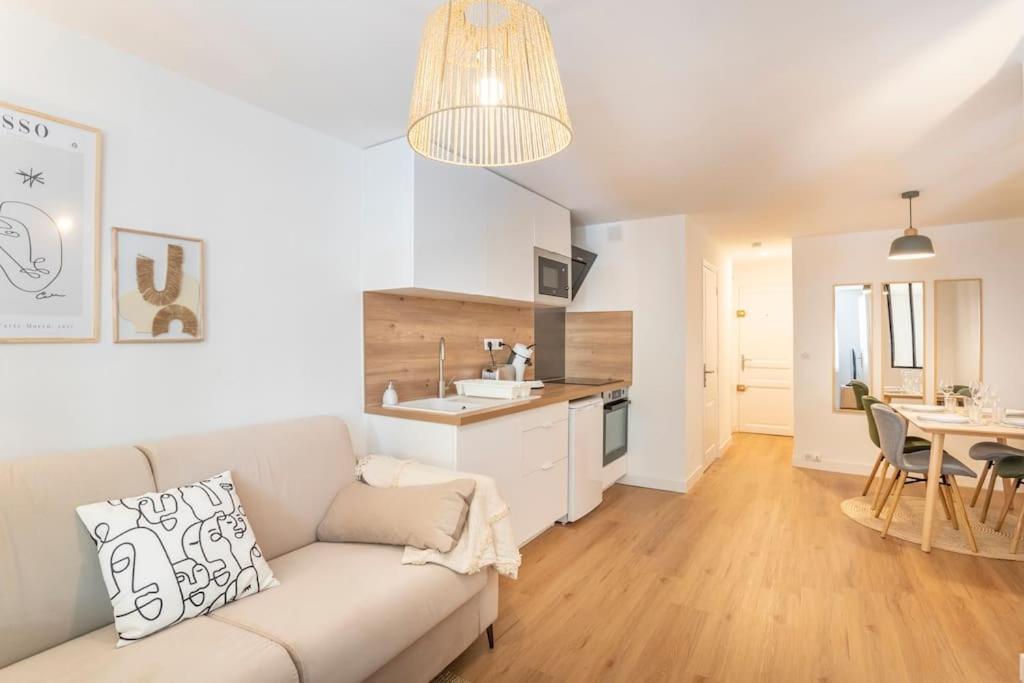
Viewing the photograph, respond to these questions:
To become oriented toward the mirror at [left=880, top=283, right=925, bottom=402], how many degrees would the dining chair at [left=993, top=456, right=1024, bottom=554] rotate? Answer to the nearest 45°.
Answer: approximately 45° to its right

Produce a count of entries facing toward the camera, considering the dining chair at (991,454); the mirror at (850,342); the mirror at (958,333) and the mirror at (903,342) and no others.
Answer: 3

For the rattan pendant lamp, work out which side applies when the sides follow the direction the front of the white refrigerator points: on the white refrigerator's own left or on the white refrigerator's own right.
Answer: on the white refrigerator's own right

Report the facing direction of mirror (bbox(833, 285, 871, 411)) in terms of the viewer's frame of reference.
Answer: facing the viewer

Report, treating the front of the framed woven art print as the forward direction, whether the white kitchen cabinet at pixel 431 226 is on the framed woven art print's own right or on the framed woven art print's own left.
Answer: on the framed woven art print's own left

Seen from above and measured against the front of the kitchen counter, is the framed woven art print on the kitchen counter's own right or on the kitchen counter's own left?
on the kitchen counter's own right

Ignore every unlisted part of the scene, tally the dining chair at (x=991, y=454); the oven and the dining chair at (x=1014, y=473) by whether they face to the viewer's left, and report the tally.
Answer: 2

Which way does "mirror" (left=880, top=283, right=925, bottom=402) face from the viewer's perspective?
toward the camera

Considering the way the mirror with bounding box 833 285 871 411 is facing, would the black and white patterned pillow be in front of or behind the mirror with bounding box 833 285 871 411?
in front

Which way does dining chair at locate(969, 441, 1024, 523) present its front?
to the viewer's left

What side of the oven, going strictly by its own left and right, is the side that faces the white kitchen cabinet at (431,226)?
right

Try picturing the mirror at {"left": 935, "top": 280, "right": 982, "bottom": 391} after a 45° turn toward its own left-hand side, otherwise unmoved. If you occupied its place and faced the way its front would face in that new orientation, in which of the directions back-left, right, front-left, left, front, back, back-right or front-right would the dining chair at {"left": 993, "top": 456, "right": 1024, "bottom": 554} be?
front-right

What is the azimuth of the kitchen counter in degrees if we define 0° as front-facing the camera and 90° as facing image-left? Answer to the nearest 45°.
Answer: approximately 315°

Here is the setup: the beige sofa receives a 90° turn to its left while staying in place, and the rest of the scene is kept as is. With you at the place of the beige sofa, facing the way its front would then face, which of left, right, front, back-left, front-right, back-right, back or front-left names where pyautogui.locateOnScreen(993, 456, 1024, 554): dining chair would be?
front-right

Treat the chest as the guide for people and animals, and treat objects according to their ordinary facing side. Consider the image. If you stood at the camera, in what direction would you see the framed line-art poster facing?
facing the viewer and to the right of the viewer

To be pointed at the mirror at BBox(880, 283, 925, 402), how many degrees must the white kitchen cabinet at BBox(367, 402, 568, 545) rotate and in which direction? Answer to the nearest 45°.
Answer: approximately 45° to its left

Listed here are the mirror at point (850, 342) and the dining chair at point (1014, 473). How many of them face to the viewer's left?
1

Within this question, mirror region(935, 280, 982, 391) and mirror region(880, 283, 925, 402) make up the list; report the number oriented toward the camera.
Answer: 2

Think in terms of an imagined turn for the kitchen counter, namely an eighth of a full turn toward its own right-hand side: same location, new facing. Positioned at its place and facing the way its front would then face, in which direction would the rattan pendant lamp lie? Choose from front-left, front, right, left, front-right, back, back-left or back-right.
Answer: front
